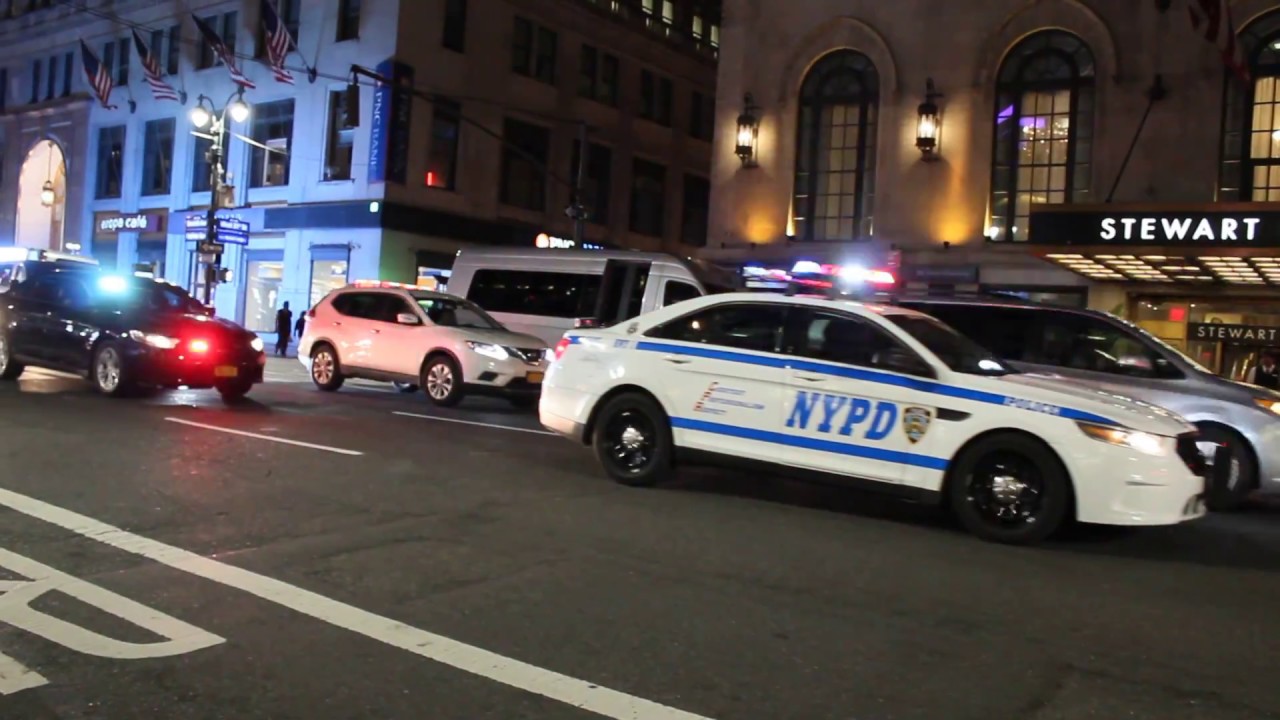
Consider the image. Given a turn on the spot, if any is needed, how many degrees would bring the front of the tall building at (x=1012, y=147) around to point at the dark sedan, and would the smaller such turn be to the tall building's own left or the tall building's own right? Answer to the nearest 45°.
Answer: approximately 45° to the tall building's own right

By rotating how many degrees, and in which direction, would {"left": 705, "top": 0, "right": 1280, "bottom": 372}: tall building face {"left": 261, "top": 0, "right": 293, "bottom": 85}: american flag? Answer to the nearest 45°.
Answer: approximately 90° to its right

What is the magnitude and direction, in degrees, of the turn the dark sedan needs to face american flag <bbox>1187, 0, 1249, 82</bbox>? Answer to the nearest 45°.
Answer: approximately 45° to its left

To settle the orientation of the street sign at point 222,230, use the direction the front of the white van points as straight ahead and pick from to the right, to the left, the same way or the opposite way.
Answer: to the right

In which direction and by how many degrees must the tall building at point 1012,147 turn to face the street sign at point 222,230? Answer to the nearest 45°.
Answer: approximately 90° to its right

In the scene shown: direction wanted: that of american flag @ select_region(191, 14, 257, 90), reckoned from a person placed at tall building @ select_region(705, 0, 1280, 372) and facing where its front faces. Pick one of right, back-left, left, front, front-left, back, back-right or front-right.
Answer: right

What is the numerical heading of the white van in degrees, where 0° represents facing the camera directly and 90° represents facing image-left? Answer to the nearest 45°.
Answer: approximately 270°

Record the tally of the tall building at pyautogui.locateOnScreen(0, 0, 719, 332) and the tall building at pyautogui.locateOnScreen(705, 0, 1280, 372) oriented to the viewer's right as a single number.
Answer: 0

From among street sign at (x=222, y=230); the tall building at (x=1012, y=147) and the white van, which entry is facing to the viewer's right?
the white van

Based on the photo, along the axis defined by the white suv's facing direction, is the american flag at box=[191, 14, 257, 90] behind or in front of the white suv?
behind

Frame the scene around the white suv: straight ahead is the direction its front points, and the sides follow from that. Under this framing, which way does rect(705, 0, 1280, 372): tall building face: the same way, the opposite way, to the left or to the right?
to the right

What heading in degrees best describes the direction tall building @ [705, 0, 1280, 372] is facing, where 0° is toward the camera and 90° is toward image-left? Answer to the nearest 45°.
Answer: approximately 0°

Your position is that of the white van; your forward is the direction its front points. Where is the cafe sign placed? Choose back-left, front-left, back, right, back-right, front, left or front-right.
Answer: back-left

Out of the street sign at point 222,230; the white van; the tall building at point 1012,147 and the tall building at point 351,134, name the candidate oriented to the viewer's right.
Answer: the white van

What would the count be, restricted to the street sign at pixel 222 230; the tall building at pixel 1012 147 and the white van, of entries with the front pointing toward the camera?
2

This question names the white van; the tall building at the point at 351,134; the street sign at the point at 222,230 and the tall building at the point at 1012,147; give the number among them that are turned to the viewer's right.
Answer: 1
